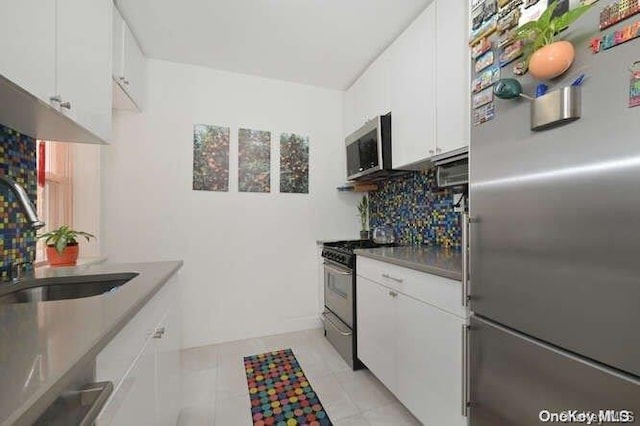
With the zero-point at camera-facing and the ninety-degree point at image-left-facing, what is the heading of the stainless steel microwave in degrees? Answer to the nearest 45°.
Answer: approximately 45°

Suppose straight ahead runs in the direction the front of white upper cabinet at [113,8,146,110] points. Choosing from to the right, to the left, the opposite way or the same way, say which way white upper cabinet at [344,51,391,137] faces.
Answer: the opposite way

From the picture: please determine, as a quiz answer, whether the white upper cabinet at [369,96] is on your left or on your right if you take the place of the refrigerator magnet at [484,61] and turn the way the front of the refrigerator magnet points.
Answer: on your right

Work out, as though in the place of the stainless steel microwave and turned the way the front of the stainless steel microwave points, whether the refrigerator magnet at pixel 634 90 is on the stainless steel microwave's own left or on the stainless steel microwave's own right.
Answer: on the stainless steel microwave's own left

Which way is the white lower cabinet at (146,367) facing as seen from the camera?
to the viewer's right

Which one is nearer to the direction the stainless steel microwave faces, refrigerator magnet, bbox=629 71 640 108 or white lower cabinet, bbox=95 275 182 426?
the white lower cabinet
